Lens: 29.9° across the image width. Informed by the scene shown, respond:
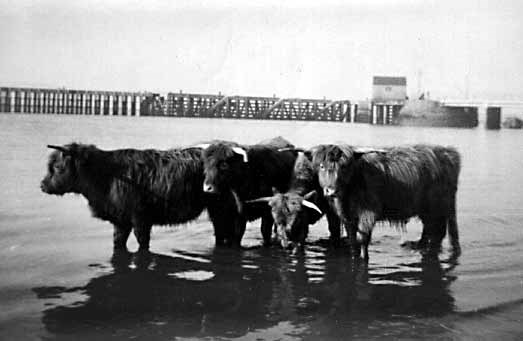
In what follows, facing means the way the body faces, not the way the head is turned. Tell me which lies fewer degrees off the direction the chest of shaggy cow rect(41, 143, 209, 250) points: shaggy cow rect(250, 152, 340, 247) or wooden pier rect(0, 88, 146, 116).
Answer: the wooden pier

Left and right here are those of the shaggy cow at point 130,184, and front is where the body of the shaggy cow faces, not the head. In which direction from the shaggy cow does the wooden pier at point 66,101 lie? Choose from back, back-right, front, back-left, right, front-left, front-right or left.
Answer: right

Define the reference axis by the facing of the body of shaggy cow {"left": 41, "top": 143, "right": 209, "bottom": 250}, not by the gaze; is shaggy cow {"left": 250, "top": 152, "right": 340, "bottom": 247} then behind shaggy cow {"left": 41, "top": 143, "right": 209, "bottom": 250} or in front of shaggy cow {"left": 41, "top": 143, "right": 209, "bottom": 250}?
behind

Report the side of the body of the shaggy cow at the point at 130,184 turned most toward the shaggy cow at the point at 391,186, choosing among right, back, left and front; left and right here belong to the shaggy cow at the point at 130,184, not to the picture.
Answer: back

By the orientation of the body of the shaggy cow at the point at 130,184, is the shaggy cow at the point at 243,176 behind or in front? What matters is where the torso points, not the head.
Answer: behind

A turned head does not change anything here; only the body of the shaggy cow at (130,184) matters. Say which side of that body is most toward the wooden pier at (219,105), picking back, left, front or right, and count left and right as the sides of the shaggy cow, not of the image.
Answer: right

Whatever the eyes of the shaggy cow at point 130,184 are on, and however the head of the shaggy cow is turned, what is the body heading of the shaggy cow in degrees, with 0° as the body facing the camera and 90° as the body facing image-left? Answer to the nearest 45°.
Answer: approximately 90°
